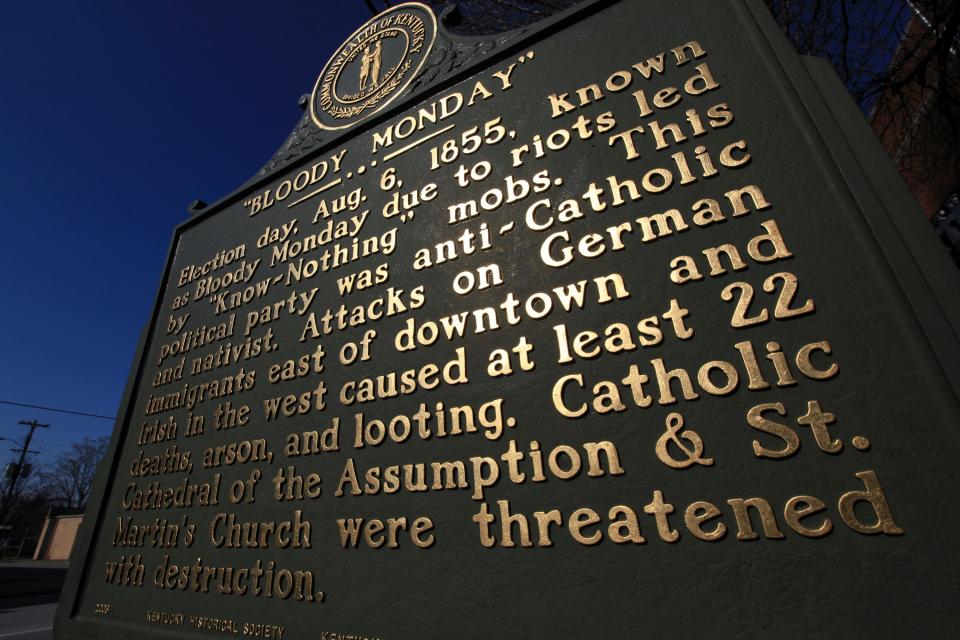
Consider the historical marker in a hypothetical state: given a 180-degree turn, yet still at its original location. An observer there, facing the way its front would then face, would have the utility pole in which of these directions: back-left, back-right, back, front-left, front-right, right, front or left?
left

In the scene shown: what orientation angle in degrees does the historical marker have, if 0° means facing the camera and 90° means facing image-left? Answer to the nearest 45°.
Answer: approximately 45°
